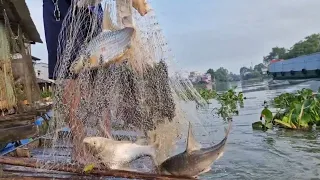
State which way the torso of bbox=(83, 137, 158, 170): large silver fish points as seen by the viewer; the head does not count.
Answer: to the viewer's left

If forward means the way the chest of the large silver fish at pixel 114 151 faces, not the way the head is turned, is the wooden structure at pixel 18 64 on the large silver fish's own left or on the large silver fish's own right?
on the large silver fish's own right

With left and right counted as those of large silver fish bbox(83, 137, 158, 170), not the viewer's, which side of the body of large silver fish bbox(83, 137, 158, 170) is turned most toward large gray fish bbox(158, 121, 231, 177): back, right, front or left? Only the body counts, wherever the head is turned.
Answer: back

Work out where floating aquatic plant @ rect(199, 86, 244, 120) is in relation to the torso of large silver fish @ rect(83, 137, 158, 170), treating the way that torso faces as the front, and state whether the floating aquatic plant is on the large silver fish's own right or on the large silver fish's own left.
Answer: on the large silver fish's own right

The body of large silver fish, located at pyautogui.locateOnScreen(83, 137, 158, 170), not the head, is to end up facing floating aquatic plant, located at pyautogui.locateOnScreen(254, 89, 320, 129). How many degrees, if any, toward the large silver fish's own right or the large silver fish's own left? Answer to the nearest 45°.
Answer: approximately 135° to the large silver fish's own right
